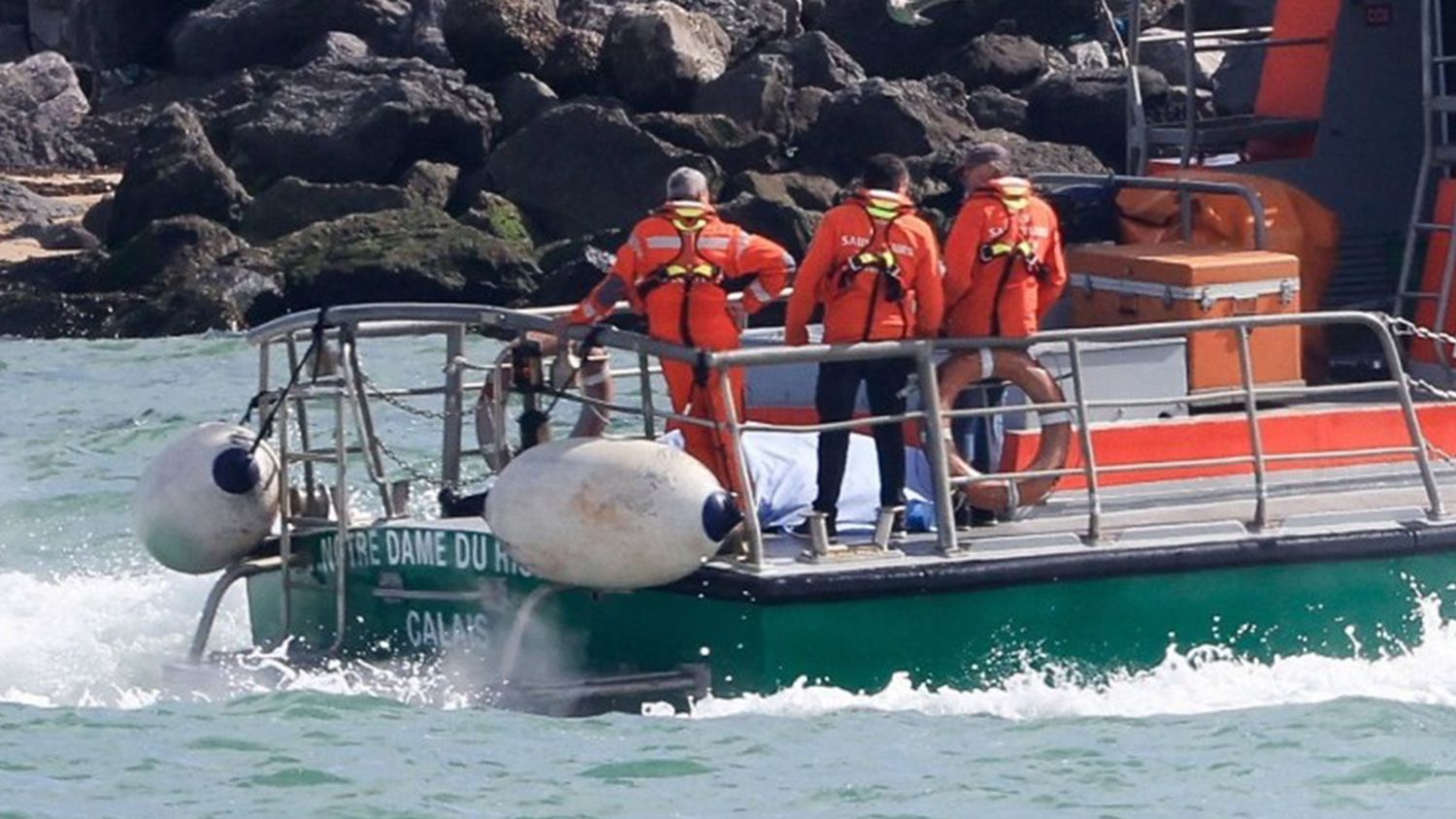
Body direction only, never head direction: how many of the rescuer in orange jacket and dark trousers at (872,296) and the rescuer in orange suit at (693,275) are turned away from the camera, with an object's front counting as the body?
2

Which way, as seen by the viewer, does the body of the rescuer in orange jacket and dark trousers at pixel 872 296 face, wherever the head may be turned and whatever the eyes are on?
away from the camera

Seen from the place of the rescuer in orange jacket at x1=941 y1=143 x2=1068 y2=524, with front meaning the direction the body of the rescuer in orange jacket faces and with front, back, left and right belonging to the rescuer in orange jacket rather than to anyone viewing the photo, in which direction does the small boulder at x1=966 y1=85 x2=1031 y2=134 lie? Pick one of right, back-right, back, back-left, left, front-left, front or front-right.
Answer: front-right

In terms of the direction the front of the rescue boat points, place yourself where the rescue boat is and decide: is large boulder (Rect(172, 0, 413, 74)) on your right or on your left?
on your left

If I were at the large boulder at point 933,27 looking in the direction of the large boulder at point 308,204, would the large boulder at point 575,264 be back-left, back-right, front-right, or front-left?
front-left

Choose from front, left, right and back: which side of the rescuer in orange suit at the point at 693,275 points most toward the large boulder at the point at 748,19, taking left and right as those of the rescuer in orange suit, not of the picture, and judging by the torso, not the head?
front

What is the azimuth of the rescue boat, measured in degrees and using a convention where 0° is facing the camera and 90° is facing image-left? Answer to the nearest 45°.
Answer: approximately 225°

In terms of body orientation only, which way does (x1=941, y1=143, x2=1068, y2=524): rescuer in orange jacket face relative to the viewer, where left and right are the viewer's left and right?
facing away from the viewer and to the left of the viewer

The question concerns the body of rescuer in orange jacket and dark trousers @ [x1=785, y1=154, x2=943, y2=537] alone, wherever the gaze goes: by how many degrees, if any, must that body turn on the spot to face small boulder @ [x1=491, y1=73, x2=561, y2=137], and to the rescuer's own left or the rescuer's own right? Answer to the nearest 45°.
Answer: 0° — they already face it

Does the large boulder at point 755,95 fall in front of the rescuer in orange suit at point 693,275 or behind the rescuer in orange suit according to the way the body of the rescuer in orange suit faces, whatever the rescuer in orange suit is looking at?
in front

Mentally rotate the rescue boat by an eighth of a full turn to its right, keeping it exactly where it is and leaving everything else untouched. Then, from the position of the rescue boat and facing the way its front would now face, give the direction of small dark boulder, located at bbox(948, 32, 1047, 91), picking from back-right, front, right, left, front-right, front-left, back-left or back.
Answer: left

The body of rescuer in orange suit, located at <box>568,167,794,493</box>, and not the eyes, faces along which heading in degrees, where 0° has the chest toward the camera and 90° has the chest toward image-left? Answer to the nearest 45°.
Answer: approximately 180°
